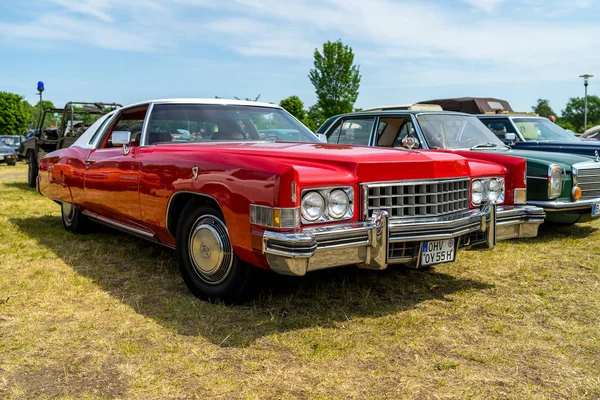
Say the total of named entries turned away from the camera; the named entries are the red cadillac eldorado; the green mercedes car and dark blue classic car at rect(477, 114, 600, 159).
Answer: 0

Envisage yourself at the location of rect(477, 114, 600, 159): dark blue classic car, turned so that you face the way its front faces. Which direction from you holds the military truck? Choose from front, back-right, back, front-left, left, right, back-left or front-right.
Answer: back-right

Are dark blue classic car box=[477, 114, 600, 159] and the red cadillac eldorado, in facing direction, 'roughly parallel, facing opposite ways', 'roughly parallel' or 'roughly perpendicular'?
roughly parallel

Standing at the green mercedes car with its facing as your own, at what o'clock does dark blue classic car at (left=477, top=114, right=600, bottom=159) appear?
The dark blue classic car is roughly at 8 o'clock from the green mercedes car.

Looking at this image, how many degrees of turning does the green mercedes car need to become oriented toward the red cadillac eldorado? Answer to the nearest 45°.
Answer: approximately 90° to its right

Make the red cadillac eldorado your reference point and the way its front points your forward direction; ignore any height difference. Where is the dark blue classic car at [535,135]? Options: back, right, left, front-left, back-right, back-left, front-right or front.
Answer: left

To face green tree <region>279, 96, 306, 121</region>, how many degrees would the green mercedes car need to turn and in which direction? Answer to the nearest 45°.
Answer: approximately 135° to its left

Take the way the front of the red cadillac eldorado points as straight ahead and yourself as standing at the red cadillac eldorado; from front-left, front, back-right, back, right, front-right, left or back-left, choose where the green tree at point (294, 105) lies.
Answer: back-left

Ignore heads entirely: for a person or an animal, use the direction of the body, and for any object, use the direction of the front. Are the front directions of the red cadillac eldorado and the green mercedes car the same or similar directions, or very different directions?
same or similar directions

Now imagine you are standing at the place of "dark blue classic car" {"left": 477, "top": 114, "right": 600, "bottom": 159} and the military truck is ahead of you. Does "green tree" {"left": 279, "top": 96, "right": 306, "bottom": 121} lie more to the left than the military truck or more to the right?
right

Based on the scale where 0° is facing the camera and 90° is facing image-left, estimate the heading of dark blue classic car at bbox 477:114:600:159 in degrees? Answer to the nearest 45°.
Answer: approximately 315°

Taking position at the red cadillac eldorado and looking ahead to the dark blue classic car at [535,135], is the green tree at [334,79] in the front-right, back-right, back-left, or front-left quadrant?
front-left

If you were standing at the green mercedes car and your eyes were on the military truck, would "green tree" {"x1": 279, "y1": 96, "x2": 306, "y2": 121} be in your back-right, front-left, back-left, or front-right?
front-right
